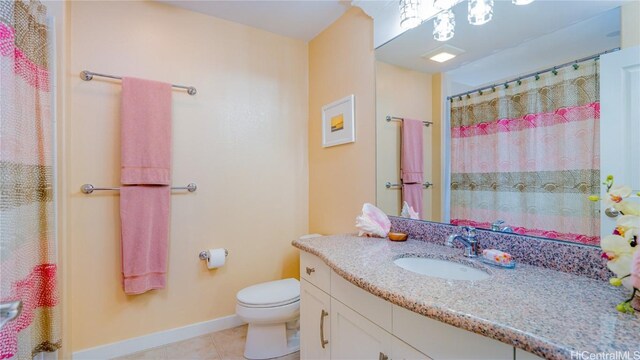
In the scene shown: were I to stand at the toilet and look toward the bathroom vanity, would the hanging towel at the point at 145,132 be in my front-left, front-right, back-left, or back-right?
back-right

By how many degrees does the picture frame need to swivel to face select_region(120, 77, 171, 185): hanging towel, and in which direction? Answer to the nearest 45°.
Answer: approximately 45° to its right

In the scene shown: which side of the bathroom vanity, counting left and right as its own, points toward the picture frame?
right

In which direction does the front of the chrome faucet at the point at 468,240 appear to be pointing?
to the viewer's left

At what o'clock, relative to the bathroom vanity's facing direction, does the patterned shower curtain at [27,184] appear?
The patterned shower curtain is roughly at 1 o'clock from the bathroom vanity.

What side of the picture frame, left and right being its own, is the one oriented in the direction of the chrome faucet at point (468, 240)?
left

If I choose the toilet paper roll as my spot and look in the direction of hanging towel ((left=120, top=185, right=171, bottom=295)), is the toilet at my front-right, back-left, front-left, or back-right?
back-left

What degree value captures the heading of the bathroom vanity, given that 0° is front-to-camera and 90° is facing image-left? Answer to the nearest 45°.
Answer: approximately 45°

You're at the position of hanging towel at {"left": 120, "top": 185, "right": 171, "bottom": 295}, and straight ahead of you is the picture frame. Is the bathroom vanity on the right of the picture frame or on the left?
right

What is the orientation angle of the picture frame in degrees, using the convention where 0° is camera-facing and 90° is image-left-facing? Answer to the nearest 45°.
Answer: approximately 45°
